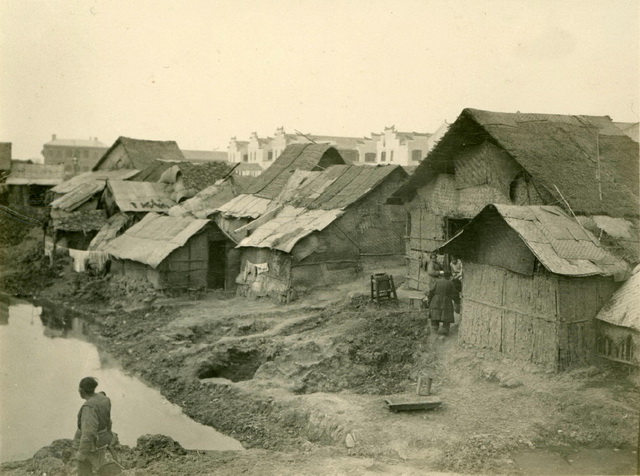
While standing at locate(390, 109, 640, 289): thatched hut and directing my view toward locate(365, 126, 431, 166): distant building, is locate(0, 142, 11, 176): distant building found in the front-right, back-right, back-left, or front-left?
front-left

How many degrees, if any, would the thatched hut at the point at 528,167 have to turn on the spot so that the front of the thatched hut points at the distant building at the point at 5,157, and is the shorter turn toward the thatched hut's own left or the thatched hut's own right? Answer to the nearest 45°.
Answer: approximately 90° to the thatched hut's own right

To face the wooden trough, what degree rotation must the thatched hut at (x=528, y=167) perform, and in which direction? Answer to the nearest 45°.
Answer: approximately 45° to its left

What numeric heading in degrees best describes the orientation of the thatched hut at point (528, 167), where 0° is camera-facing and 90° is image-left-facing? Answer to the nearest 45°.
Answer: approximately 45°

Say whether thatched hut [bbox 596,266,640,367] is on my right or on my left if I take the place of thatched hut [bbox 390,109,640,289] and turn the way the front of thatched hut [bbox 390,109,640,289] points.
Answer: on my left

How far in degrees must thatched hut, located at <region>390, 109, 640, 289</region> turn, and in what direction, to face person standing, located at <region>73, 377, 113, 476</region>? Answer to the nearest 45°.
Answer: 0° — it already faces them

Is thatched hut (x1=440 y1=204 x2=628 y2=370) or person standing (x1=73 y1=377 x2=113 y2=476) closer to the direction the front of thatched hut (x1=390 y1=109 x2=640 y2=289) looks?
the person standing

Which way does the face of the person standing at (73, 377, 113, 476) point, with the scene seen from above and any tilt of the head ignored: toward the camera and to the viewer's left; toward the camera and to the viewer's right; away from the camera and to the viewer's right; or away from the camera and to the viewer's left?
away from the camera and to the viewer's left

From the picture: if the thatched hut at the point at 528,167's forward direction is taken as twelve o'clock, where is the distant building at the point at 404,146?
The distant building is roughly at 4 o'clock from the thatched hut.

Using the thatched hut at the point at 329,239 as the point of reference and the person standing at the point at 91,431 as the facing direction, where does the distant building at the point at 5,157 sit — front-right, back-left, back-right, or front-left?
back-right

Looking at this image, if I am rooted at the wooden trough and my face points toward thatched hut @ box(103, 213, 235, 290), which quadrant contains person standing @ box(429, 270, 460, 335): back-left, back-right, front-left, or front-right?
front-right
